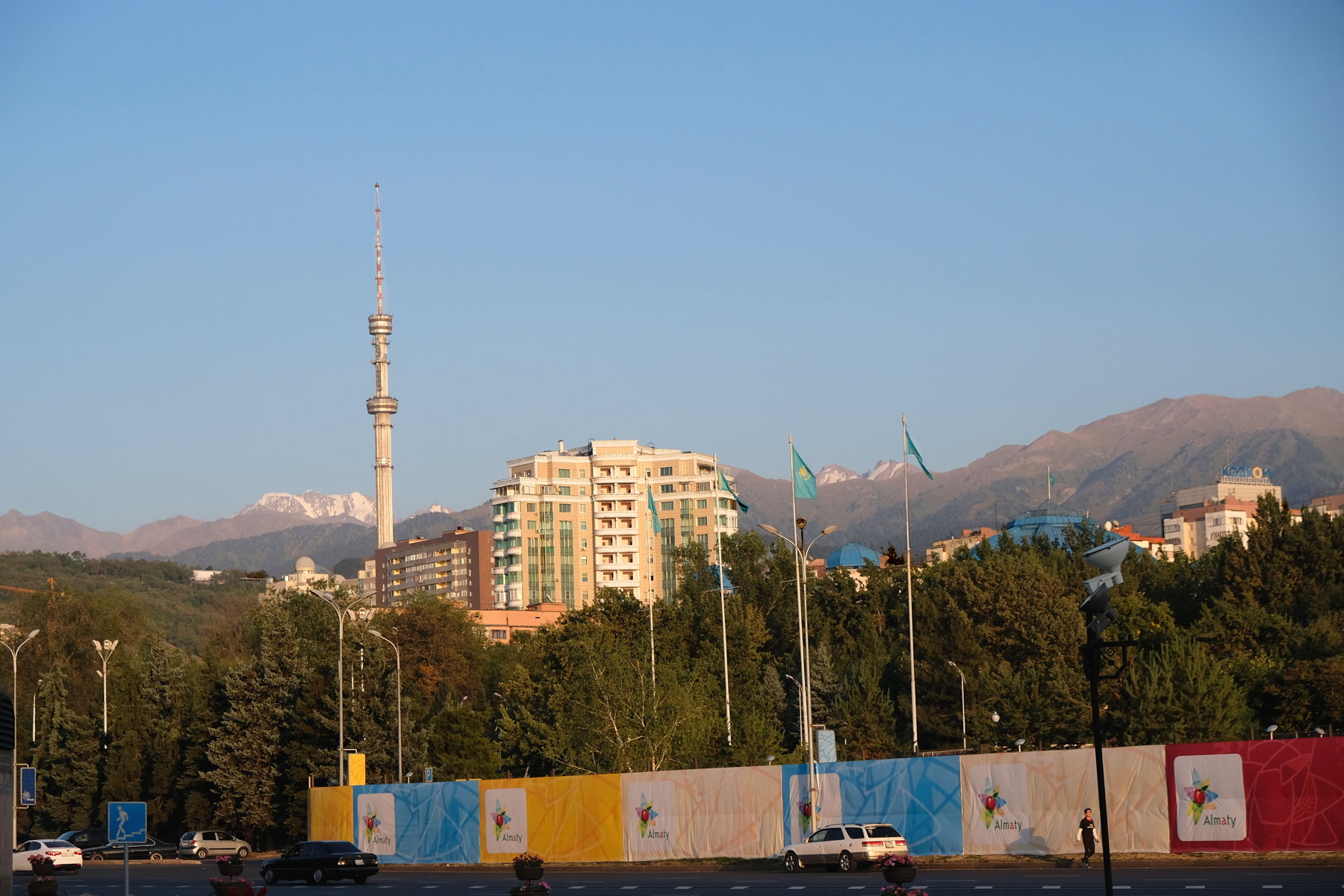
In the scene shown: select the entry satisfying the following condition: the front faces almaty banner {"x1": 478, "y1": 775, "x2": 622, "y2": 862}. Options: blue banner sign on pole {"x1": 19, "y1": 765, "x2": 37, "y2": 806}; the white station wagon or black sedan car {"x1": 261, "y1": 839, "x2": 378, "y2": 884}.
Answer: the white station wagon

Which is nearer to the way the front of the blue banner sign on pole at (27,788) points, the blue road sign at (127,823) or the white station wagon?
the blue road sign

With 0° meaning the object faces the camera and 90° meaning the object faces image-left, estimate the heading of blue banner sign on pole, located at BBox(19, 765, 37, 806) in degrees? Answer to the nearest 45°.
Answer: approximately 0°

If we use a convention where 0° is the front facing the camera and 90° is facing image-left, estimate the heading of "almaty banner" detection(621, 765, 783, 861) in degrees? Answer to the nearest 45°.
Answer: approximately 0°

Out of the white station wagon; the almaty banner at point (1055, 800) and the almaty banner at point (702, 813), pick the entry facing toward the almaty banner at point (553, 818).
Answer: the white station wagon
